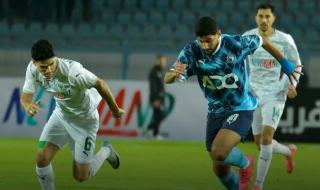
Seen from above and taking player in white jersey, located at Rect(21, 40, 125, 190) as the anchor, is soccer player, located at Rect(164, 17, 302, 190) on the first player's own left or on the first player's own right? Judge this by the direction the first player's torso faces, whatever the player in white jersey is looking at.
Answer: on the first player's own left

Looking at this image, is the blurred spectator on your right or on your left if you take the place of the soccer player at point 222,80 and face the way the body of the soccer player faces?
on your right

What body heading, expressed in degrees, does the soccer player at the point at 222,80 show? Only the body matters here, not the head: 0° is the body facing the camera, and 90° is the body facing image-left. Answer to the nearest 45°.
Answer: approximately 45°

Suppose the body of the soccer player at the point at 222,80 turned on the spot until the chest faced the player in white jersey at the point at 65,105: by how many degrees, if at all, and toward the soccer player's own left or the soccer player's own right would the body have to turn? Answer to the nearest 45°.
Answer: approximately 45° to the soccer player's own right
